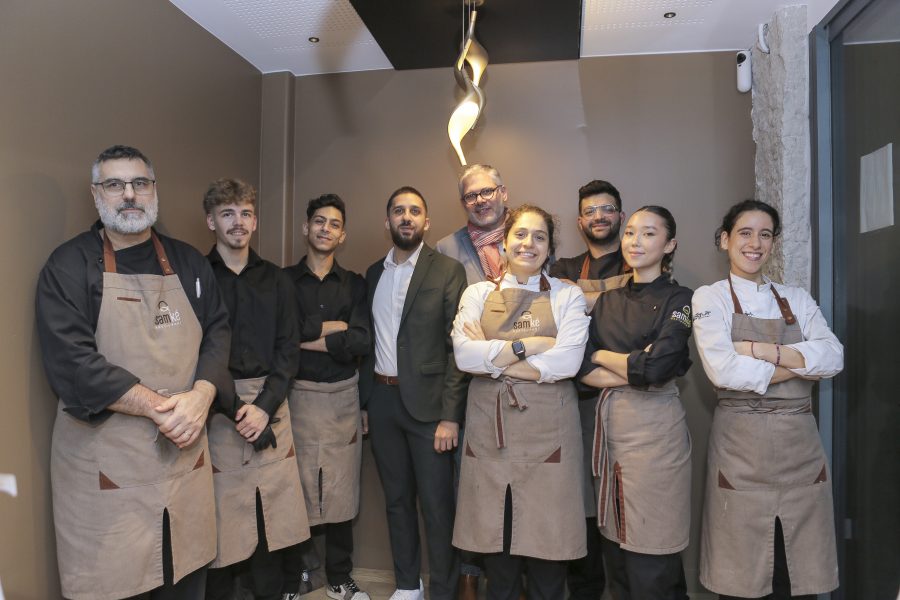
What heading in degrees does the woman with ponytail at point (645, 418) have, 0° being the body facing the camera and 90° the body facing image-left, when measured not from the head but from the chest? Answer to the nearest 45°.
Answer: approximately 45°

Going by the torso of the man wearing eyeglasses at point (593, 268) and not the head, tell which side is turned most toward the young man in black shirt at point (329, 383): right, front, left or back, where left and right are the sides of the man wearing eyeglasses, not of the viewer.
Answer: right

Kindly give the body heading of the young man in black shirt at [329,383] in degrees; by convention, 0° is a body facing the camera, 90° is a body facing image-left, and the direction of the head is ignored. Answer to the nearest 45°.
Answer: approximately 0°

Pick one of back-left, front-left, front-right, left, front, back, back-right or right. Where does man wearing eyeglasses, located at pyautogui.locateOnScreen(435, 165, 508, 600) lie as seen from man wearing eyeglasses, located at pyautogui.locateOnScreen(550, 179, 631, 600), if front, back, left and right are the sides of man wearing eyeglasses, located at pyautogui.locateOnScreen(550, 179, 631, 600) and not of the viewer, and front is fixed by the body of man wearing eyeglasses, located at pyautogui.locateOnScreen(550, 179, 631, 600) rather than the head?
right

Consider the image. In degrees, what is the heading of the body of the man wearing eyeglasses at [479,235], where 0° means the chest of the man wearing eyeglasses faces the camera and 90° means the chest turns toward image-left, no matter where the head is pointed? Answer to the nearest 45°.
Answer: approximately 0°

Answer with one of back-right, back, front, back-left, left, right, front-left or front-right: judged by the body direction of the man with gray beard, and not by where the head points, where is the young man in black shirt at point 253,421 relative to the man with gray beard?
left

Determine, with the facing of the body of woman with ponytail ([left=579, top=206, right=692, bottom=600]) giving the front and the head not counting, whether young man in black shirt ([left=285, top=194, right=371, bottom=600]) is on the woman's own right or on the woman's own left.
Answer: on the woman's own right
